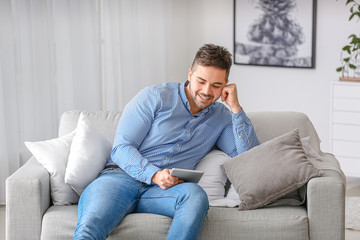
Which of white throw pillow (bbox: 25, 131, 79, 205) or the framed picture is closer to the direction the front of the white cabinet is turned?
the white throw pillow

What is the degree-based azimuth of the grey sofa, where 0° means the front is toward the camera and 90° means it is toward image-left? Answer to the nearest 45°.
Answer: approximately 0°

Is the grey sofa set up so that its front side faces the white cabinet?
no

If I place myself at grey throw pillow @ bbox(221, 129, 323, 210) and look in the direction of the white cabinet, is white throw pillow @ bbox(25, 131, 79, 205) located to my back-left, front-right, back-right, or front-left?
back-left

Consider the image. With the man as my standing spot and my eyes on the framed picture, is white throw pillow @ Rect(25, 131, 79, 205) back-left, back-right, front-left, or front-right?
back-left

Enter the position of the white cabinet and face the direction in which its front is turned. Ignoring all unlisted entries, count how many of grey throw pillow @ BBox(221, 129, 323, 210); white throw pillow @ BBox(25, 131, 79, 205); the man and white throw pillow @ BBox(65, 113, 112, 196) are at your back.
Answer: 0

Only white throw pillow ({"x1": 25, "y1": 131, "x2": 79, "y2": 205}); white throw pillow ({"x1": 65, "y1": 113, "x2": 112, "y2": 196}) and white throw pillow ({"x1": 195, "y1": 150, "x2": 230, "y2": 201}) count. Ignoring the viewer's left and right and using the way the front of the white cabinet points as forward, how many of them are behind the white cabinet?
0

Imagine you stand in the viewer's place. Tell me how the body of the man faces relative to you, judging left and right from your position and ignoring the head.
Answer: facing the viewer

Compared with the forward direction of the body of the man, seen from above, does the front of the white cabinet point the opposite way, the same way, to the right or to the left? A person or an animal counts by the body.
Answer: the same way

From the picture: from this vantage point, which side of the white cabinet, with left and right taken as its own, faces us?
front

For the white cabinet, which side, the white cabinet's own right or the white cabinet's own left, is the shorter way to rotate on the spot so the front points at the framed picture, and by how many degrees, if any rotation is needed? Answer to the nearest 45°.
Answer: approximately 135° to the white cabinet's own right

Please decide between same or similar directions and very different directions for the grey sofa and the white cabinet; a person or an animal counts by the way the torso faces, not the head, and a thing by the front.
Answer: same or similar directions

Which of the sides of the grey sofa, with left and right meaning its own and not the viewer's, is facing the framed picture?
back

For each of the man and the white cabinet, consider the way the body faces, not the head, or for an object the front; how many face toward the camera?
2

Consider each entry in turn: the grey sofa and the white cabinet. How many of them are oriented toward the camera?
2
